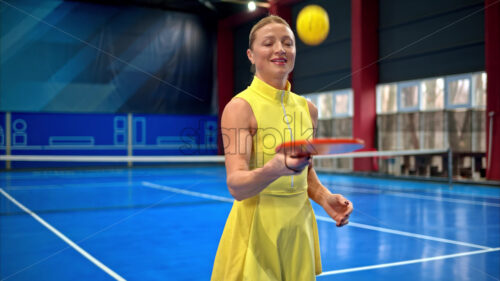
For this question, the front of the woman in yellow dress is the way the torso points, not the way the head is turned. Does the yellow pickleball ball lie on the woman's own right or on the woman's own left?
on the woman's own left

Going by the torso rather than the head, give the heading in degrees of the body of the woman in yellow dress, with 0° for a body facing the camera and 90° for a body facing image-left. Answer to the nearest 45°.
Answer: approximately 315°

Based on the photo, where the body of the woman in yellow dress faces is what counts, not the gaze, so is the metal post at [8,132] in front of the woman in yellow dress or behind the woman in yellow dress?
behind

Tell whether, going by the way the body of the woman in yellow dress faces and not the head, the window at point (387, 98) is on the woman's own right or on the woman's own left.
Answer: on the woman's own left

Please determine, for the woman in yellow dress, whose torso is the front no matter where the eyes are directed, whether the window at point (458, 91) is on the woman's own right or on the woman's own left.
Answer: on the woman's own left

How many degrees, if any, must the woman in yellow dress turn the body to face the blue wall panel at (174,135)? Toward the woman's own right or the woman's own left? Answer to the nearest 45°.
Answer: approximately 135° to the woman's own left

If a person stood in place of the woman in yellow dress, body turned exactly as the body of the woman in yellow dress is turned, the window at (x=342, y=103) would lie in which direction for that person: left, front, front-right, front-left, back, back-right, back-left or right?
back-left

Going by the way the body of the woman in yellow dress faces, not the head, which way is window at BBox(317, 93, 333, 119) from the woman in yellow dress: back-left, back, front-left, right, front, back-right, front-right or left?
back-left
